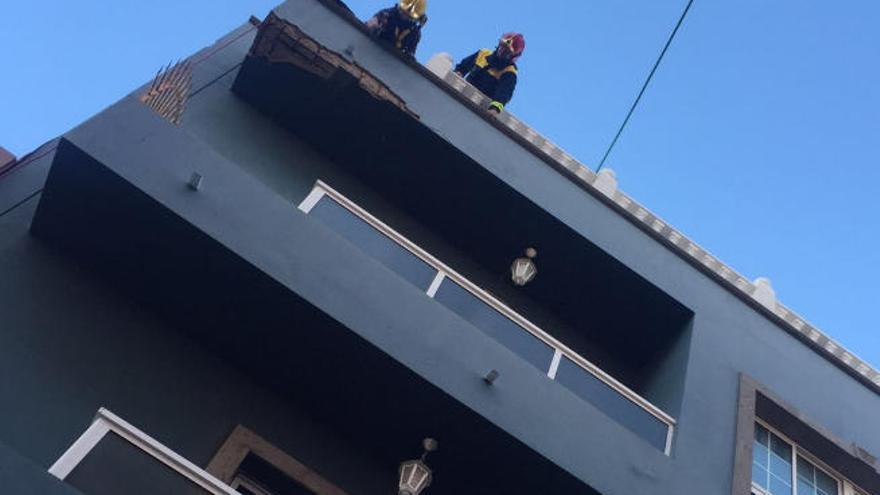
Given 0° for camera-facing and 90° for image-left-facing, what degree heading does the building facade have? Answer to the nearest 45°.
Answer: approximately 315°
